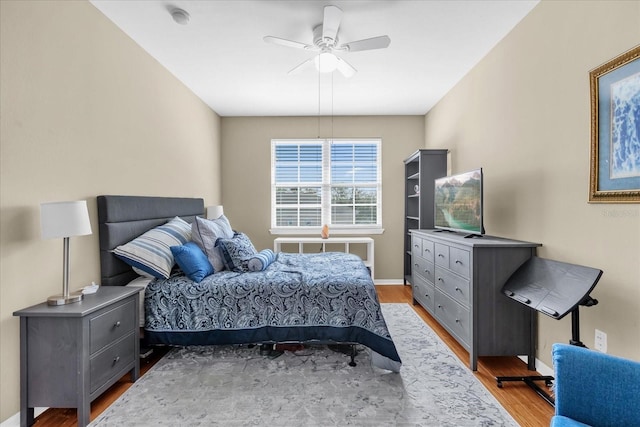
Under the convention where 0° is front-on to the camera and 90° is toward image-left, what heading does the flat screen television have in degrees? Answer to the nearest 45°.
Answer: approximately 45°

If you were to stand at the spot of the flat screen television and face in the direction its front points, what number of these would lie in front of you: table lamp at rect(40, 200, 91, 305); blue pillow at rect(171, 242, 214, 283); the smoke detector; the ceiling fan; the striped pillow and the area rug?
6

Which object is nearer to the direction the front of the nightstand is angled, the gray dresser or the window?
the gray dresser

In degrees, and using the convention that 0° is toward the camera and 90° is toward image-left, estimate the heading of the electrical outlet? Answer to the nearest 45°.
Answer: approximately 45°

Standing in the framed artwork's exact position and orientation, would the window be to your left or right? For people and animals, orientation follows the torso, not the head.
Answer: on your right

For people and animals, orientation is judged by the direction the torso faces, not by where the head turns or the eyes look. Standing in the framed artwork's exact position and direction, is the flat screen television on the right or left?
on its right

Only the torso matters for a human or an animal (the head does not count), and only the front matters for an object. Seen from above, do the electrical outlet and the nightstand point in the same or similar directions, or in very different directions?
very different directions

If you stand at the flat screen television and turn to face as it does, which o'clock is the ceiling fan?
The ceiling fan is roughly at 12 o'clock from the flat screen television.
